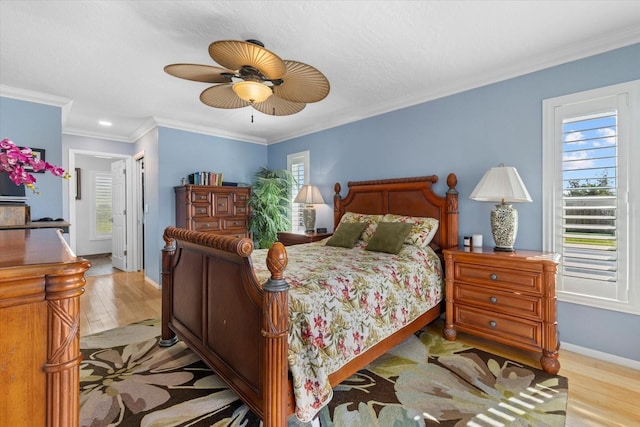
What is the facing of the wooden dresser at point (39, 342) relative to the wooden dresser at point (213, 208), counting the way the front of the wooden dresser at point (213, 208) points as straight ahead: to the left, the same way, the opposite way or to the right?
to the left

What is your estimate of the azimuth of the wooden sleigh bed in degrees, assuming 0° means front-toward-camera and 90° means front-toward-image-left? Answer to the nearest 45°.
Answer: approximately 45°

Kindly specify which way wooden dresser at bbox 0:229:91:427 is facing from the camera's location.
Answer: facing to the right of the viewer

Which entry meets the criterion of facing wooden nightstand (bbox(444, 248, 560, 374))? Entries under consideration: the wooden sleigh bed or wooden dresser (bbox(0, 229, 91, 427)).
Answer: the wooden dresser

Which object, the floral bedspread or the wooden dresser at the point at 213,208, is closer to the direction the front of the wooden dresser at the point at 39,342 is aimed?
the floral bedspread

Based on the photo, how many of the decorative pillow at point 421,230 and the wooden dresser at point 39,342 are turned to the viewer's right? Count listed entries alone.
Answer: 1

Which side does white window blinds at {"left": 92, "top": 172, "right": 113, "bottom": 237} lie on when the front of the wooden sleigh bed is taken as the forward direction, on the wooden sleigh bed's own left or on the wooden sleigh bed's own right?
on the wooden sleigh bed's own right

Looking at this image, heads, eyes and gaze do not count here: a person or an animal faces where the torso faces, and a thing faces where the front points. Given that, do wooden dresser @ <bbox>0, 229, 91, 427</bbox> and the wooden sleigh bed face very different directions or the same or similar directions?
very different directions

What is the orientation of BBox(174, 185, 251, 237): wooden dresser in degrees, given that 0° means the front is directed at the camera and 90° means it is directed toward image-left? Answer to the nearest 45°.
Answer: approximately 315°

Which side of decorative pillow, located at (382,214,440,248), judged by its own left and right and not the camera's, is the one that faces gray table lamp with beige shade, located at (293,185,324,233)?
right

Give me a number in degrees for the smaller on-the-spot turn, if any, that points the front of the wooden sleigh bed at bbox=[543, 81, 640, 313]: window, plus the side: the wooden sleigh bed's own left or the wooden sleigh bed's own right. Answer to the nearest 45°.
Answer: approximately 135° to the wooden sleigh bed's own left
